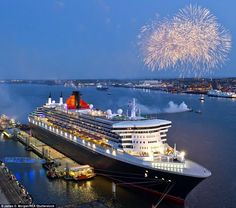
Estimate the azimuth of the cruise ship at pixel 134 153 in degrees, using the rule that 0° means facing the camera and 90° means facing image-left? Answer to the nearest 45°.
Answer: approximately 315°

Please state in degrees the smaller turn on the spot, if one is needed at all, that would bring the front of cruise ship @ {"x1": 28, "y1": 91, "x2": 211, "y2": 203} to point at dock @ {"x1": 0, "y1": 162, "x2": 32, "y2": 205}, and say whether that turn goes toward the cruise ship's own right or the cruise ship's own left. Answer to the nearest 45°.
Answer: approximately 90° to the cruise ship's own right
